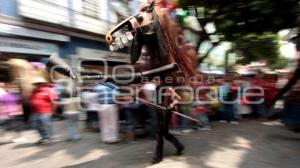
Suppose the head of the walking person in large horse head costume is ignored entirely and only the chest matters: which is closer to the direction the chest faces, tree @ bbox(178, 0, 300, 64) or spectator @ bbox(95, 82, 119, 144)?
the spectator

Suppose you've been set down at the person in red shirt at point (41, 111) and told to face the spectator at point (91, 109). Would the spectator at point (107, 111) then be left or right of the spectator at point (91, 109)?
right

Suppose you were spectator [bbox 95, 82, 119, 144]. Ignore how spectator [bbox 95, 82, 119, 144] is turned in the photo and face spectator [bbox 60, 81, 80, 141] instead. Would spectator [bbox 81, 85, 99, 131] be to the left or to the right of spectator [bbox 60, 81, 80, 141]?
right

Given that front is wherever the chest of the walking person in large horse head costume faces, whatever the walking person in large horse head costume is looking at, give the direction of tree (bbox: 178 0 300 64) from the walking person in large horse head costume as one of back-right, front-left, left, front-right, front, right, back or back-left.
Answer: back

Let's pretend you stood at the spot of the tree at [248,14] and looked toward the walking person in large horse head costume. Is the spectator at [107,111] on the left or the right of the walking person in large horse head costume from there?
right

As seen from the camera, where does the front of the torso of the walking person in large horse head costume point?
to the viewer's left

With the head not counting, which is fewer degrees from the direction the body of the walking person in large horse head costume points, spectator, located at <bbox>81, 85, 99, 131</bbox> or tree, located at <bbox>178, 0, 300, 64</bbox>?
the spectator

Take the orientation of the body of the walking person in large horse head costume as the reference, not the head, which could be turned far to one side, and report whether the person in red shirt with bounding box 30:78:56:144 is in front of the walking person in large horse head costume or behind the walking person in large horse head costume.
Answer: in front

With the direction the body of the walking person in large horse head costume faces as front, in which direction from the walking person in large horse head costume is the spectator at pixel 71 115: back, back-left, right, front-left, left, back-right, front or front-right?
front-right
